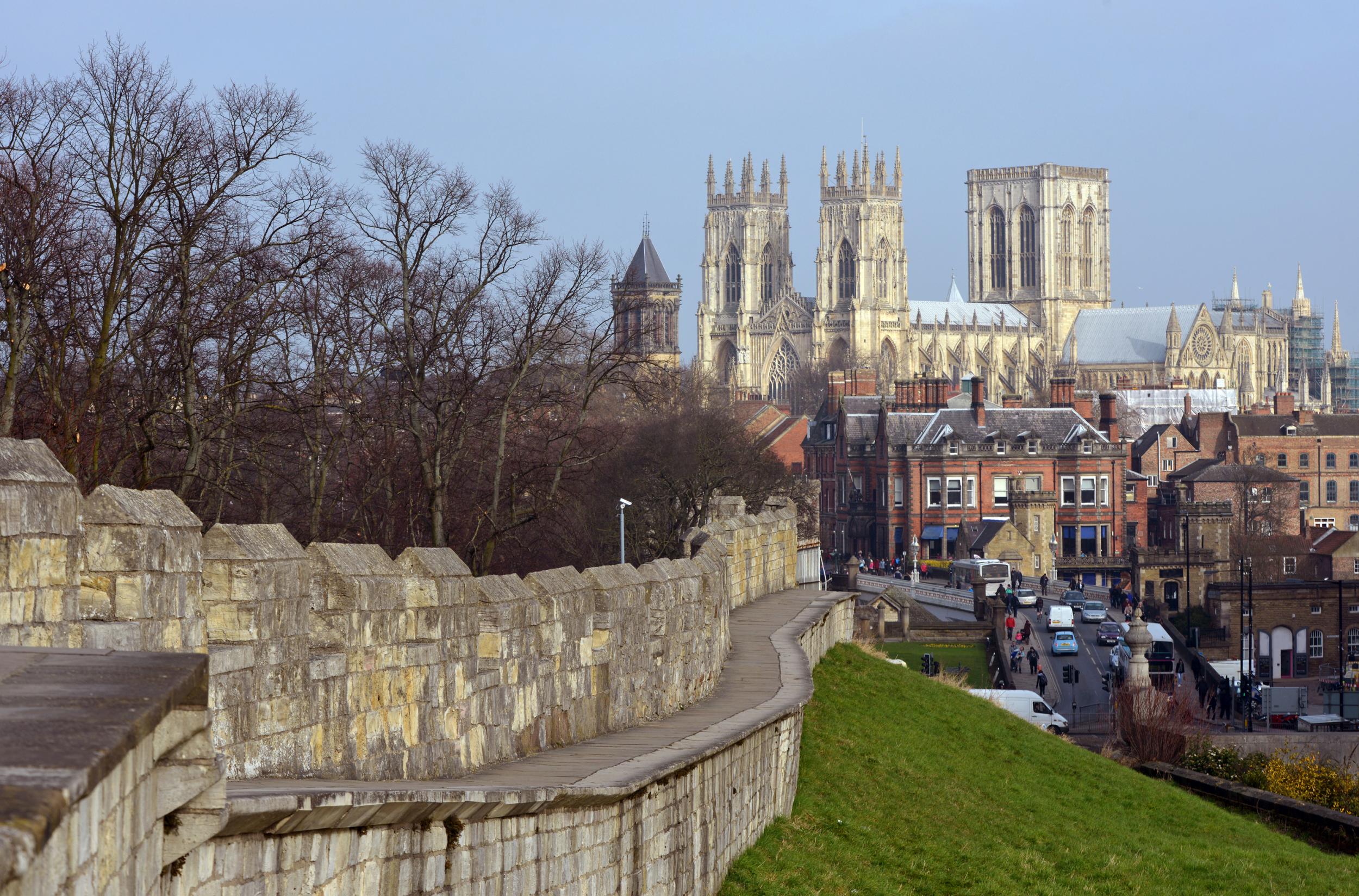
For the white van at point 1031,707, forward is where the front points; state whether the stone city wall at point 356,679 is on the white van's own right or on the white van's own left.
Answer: on the white van's own right

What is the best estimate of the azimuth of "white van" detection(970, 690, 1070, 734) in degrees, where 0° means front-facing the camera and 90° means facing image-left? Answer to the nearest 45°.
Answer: approximately 270°
